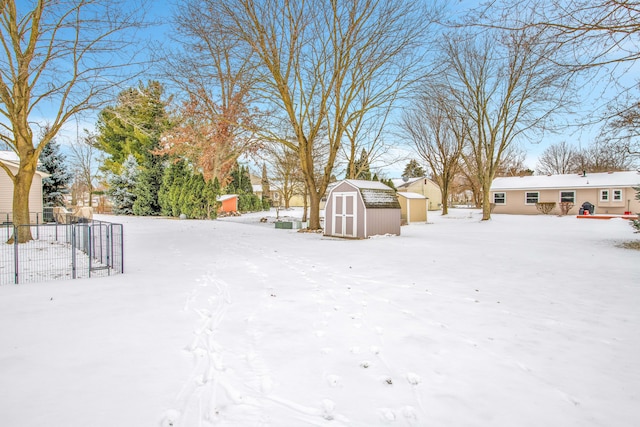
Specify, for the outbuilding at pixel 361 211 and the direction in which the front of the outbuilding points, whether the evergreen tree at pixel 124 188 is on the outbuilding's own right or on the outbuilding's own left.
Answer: on the outbuilding's own right

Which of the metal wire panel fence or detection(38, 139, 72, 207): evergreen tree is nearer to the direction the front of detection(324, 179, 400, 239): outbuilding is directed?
the metal wire panel fence

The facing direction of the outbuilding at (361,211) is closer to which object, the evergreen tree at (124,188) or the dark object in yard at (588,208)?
the evergreen tree

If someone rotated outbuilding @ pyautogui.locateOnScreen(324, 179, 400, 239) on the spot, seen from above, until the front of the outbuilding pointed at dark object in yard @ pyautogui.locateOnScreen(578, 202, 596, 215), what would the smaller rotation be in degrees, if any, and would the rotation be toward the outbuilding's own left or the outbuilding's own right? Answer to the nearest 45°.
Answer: approximately 180°

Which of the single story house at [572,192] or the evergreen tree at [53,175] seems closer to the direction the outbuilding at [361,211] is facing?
the evergreen tree

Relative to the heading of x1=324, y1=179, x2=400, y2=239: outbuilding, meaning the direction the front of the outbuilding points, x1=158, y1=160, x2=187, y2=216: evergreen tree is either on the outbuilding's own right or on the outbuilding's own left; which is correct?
on the outbuilding's own right

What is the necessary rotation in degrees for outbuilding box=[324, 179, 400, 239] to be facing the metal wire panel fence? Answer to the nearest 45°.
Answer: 0° — it already faces it

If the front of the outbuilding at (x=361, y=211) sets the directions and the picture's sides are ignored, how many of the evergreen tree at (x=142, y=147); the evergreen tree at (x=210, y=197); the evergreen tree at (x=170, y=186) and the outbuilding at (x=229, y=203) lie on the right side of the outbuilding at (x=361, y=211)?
4

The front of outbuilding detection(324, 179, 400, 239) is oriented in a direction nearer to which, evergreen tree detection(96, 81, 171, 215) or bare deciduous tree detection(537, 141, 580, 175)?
the evergreen tree

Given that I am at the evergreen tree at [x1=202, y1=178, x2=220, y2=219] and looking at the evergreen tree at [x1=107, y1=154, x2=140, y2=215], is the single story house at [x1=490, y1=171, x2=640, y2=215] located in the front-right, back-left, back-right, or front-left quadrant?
back-right

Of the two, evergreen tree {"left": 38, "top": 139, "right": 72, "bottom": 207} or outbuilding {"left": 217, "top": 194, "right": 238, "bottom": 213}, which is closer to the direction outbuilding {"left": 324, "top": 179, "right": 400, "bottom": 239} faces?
the evergreen tree

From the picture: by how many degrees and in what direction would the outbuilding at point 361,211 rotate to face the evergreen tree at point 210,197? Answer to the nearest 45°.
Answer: approximately 90° to its right

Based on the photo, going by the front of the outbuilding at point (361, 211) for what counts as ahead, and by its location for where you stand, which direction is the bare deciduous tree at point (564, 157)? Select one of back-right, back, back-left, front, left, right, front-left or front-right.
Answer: back

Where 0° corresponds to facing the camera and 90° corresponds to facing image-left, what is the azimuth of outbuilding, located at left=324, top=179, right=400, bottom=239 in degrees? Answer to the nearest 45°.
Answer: approximately 45°

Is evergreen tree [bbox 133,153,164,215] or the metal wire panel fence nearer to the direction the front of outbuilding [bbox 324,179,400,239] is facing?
the metal wire panel fence
